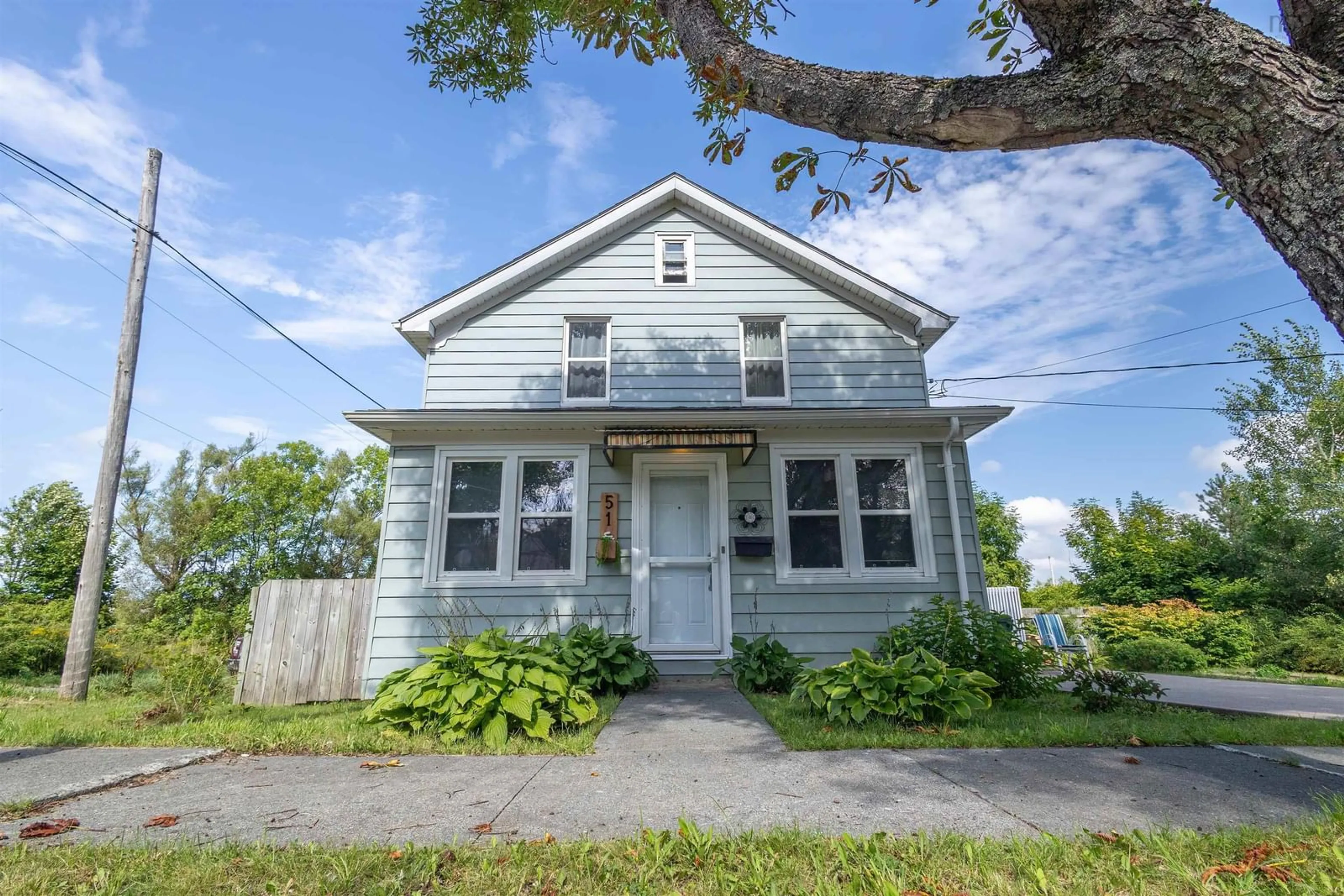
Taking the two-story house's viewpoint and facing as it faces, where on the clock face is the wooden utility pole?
The wooden utility pole is roughly at 3 o'clock from the two-story house.

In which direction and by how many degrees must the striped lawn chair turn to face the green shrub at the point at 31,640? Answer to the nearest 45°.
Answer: approximately 90° to its right

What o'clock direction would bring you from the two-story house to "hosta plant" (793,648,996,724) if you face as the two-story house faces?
The hosta plant is roughly at 11 o'clock from the two-story house.

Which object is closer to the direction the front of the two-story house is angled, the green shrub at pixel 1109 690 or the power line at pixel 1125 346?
the green shrub

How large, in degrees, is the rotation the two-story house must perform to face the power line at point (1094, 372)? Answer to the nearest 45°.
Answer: approximately 135° to its left

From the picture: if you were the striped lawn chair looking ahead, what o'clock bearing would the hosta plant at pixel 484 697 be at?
The hosta plant is roughly at 2 o'clock from the striped lawn chair.

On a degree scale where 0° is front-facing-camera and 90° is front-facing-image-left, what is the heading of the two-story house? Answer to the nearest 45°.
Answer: approximately 0°

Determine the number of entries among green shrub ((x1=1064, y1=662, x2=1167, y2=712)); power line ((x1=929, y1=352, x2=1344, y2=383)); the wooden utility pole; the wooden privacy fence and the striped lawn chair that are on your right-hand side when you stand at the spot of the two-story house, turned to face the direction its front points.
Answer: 2

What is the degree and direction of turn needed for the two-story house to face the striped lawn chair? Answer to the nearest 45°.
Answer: approximately 135° to its left

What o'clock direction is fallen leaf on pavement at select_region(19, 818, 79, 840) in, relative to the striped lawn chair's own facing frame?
The fallen leaf on pavement is roughly at 2 o'clock from the striped lawn chair.
